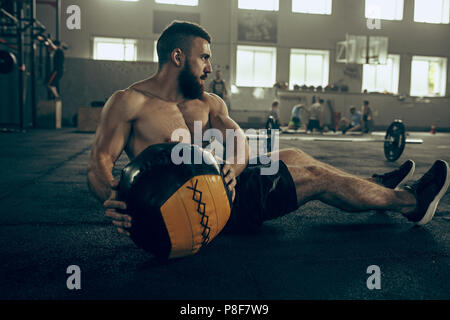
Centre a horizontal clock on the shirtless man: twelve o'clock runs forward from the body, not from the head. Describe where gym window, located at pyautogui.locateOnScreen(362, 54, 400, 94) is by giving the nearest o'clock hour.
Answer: The gym window is roughly at 8 o'clock from the shirtless man.

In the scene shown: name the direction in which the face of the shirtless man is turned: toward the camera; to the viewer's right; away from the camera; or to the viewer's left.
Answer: to the viewer's right

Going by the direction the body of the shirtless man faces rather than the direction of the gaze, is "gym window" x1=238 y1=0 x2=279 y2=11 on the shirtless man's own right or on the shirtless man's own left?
on the shirtless man's own left

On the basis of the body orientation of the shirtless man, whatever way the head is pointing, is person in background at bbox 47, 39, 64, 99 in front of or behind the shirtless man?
behind

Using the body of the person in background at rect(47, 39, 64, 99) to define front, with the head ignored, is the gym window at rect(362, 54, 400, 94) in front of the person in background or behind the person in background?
behind

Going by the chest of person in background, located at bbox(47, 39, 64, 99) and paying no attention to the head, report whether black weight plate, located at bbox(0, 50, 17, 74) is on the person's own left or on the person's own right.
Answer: on the person's own left

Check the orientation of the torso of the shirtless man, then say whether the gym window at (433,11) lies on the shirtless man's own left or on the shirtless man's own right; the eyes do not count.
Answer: on the shirtless man's own left

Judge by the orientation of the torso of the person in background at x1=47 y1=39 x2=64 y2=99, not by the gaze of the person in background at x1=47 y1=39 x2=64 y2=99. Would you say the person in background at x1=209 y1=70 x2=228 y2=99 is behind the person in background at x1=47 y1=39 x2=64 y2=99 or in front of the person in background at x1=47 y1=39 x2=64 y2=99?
behind
